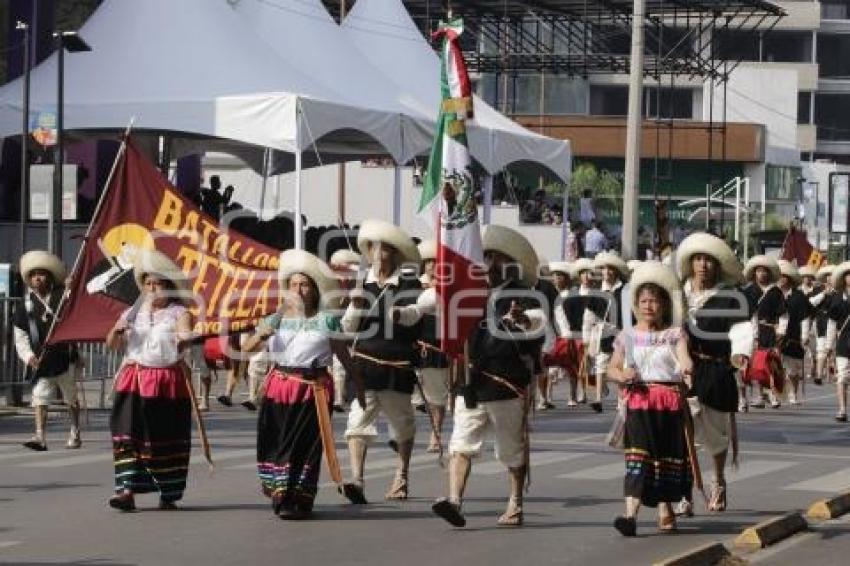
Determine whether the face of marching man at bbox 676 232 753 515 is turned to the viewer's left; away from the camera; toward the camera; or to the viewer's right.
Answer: toward the camera

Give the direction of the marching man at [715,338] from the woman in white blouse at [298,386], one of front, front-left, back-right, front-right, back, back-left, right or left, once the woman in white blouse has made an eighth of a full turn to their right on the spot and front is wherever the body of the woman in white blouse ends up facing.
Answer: back-left

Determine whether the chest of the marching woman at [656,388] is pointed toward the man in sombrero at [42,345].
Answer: no

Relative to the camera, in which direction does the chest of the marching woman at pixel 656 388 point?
toward the camera

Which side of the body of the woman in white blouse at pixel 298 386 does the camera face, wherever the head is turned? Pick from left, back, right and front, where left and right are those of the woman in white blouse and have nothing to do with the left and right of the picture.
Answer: front

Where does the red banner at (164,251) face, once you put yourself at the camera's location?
facing the viewer

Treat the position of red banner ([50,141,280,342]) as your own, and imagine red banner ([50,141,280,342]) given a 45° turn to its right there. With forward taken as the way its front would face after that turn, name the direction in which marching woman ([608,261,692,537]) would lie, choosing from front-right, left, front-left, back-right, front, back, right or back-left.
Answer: left

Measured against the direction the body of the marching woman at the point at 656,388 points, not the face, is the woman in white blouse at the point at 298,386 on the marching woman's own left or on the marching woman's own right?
on the marching woman's own right

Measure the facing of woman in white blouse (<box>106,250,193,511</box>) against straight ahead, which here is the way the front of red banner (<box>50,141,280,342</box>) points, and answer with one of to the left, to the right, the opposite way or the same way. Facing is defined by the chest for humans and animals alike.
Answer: the same way

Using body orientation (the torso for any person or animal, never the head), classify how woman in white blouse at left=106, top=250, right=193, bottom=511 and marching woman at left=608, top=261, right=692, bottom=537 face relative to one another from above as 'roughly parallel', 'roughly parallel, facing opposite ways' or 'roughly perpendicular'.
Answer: roughly parallel

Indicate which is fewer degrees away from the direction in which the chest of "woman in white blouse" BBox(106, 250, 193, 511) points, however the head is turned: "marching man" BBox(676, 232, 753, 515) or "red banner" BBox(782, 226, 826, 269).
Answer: the marching man

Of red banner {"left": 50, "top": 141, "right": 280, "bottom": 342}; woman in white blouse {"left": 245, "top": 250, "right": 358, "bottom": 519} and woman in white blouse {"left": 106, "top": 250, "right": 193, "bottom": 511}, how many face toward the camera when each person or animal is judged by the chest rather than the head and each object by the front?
3

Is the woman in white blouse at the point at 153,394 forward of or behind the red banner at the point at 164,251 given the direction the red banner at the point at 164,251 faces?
forward

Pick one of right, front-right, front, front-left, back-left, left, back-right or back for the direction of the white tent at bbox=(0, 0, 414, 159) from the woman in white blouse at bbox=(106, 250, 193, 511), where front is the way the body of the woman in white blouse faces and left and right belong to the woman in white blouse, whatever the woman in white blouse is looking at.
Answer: back

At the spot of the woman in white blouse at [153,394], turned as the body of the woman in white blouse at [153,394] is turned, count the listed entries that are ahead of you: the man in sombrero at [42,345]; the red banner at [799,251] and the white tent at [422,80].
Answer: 0

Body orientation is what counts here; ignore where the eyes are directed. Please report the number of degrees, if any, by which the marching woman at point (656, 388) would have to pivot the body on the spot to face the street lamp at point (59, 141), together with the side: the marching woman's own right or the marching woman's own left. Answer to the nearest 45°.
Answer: approximately 135° to the marching woman's own right
